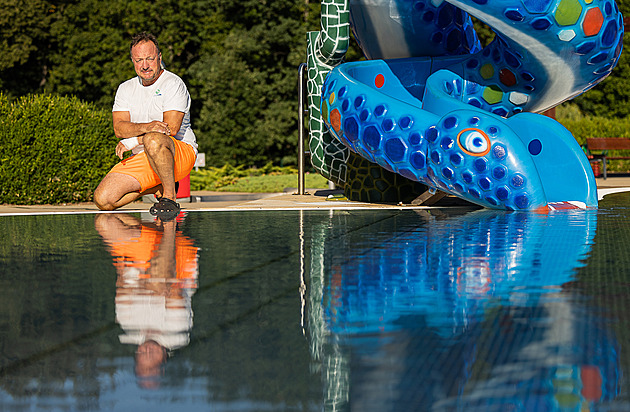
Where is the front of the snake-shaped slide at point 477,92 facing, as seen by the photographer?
facing the viewer and to the right of the viewer

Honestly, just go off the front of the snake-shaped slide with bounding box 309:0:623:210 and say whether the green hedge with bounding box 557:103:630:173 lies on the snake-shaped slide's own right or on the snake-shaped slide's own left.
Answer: on the snake-shaped slide's own left

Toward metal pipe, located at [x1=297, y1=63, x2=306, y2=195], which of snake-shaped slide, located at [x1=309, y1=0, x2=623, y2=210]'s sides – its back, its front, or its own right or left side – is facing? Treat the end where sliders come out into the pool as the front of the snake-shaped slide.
back

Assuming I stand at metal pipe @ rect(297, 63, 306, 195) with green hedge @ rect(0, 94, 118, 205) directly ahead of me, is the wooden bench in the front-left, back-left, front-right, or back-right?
back-right

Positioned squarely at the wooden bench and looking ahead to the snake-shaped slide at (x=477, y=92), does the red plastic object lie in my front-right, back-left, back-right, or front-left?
front-right

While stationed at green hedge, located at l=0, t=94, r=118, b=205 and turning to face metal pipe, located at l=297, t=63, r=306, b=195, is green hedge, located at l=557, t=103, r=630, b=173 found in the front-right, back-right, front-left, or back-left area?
front-left

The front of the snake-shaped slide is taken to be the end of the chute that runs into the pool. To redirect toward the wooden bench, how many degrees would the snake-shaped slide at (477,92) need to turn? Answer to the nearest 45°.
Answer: approximately 135° to its left

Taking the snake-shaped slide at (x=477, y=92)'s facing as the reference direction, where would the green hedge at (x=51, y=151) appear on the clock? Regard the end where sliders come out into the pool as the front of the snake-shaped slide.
The green hedge is roughly at 5 o'clock from the snake-shaped slide.

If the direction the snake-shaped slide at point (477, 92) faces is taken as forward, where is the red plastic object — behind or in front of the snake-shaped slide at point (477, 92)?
behind
